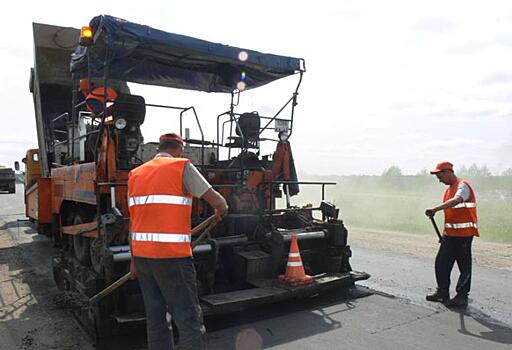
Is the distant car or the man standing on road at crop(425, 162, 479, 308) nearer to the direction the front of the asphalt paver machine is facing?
the distant car

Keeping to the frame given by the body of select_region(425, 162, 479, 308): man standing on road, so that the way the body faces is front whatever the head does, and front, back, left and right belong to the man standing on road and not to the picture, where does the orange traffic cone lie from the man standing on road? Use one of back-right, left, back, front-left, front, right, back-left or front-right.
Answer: front-left

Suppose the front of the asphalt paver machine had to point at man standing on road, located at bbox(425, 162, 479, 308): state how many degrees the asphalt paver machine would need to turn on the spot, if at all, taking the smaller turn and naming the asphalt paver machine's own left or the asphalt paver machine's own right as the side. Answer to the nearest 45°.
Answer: approximately 135° to the asphalt paver machine's own right

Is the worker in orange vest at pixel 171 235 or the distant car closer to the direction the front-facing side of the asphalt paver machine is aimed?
the distant car

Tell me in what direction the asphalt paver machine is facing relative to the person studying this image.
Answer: facing away from the viewer and to the left of the viewer

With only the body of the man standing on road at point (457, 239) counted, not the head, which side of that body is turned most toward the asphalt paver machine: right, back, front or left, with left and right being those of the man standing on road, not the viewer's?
front

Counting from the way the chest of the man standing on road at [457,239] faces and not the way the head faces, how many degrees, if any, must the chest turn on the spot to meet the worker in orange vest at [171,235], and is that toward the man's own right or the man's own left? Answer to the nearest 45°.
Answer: approximately 45° to the man's own left

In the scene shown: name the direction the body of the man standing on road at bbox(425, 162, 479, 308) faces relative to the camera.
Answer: to the viewer's left

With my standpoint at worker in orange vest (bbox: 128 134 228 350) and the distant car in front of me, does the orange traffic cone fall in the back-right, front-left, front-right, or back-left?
front-right

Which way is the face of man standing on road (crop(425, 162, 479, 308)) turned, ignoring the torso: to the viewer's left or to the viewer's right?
to the viewer's left

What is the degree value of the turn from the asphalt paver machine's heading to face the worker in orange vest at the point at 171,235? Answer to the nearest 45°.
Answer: approximately 135° to its left

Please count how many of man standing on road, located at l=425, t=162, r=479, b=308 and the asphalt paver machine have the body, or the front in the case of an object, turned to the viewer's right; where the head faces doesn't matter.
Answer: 0

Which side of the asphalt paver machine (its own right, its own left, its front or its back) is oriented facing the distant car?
front
